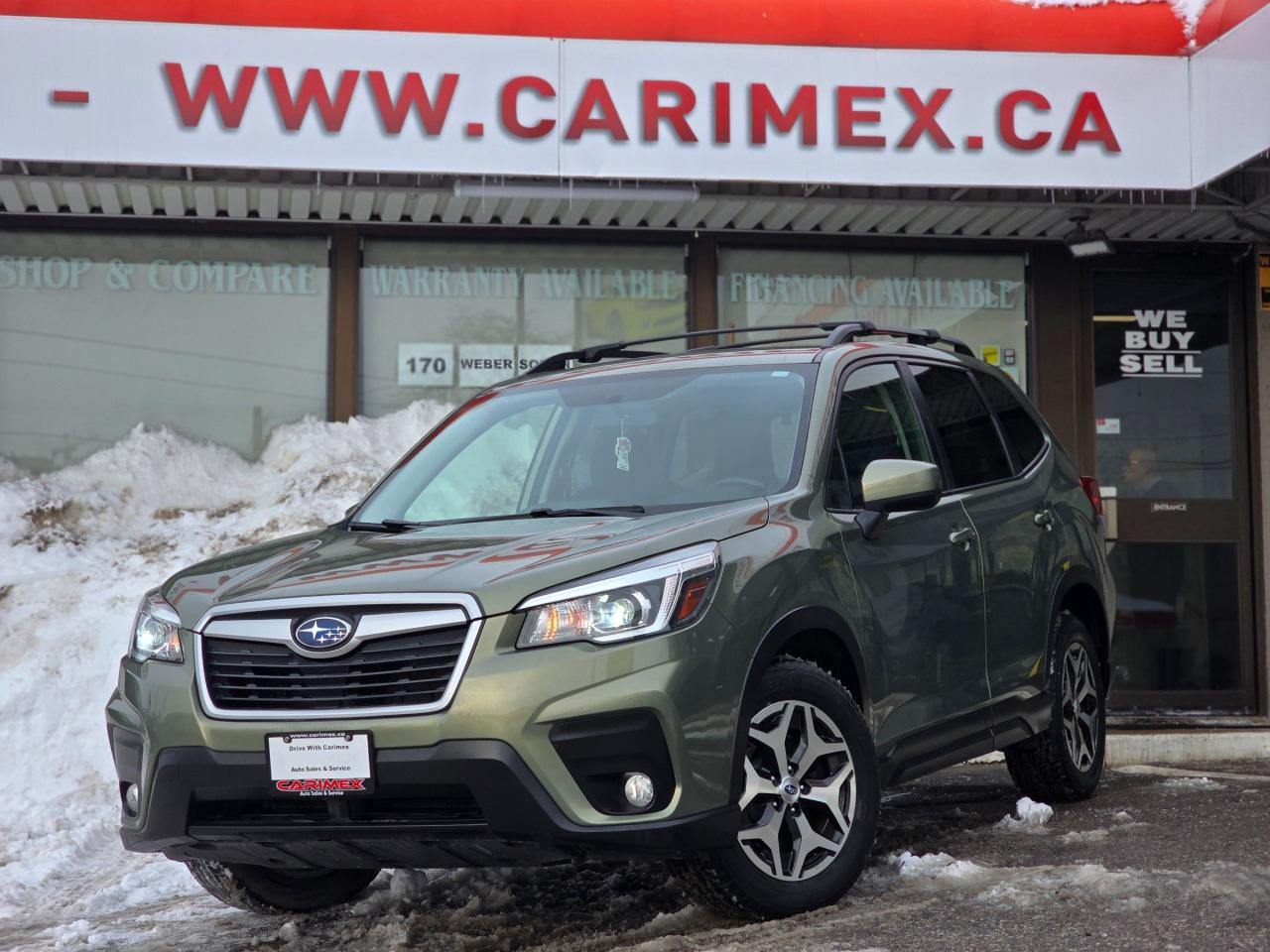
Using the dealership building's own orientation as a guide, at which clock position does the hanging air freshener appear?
The hanging air freshener is roughly at 12 o'clock from the dealership building.

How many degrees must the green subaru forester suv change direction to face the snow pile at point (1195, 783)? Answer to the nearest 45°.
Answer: approximately 180°

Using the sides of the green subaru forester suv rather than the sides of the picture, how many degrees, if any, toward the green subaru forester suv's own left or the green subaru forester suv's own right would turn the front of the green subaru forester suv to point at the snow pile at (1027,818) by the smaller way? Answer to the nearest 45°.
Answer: approximately 180°

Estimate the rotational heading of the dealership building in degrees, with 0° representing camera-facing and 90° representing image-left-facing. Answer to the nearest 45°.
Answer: approximately 0°

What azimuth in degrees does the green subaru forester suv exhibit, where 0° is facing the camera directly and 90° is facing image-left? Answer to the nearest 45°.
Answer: approximately 45°
